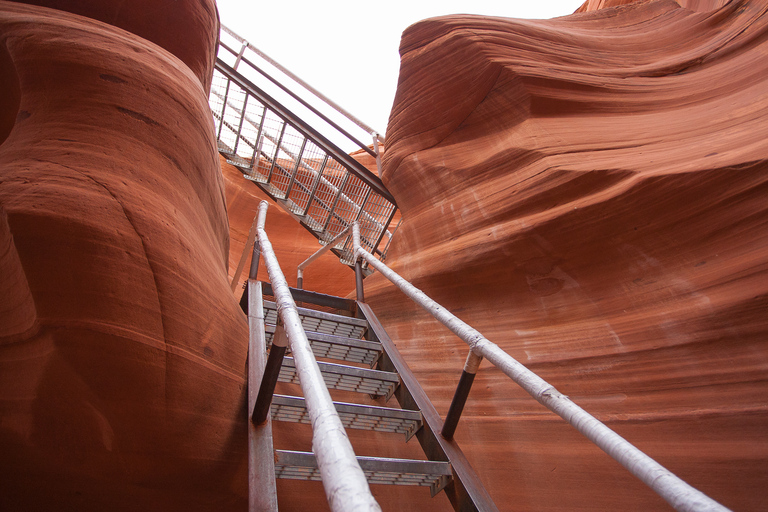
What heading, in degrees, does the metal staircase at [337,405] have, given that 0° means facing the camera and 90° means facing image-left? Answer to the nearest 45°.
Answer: approximately 0°

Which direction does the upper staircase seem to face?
to the viewer's right

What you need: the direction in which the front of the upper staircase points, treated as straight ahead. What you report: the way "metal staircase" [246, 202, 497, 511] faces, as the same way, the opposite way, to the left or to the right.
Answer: to the right
